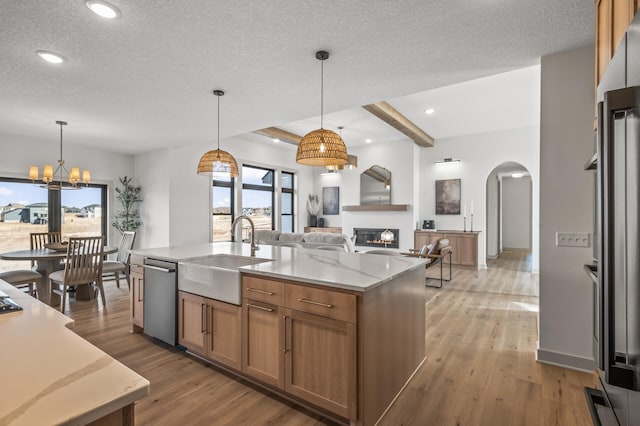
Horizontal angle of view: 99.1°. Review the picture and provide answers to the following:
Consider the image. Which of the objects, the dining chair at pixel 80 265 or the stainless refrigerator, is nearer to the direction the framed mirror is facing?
the stainless refrigerator

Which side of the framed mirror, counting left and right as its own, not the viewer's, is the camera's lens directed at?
front

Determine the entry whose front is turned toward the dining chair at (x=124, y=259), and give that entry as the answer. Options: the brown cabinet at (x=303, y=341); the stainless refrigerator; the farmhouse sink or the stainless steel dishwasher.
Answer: the stainless refrigerator

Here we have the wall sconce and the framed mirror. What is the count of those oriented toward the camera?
2

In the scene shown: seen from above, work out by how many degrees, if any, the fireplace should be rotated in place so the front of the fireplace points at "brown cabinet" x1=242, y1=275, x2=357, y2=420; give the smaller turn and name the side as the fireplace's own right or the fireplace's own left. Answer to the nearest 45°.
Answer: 0° — it already faces it

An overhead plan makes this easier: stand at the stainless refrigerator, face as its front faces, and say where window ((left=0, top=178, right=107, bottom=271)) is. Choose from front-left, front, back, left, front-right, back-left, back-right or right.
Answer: front

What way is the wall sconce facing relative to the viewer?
toward the camera

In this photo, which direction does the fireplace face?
toward the camera

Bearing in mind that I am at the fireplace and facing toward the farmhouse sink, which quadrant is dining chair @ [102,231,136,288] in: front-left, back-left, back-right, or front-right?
front-right

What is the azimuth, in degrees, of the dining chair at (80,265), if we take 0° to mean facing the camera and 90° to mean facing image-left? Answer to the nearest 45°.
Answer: approximately 135°

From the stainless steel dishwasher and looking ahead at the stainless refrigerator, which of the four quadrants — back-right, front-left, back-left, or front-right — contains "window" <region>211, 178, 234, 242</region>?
back-left

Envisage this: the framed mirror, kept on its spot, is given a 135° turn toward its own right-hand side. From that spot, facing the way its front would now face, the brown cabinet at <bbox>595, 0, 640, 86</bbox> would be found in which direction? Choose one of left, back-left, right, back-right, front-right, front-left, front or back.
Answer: back-left

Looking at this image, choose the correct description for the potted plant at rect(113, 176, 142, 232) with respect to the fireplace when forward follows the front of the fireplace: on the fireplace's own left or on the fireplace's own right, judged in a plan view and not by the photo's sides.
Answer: on the fireplace's own right

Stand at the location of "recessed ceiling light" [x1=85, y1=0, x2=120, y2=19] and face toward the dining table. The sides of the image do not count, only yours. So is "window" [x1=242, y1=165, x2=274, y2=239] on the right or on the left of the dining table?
right

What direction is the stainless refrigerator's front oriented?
to the viewer's left
